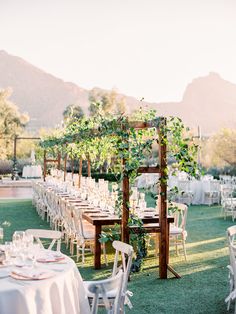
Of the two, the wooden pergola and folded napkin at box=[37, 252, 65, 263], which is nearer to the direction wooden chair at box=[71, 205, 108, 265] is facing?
the wooden pergola

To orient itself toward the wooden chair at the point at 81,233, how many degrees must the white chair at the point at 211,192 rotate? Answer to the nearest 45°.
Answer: approximately 180°

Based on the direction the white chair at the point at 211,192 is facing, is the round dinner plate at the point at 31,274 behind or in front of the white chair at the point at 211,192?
behind

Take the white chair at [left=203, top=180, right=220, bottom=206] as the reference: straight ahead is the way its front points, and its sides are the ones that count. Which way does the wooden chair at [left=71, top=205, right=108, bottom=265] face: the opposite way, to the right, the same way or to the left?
to the right

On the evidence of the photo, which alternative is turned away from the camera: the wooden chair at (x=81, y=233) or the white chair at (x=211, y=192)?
the white chair

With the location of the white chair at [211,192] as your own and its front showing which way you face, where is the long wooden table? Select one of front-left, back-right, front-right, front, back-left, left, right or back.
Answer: back

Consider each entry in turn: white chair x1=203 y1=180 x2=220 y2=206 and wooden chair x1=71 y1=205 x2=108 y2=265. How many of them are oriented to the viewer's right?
1

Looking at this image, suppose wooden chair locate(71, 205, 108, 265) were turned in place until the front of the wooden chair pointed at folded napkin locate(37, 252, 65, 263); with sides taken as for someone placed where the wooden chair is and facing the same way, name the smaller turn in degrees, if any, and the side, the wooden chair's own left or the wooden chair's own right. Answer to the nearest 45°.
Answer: approximately 90° to the wooden chair's own right

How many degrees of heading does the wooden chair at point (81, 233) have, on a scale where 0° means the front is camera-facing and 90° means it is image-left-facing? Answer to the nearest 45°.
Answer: approximately 270°

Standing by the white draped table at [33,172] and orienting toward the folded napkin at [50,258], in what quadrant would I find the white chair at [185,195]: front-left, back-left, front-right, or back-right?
front-left

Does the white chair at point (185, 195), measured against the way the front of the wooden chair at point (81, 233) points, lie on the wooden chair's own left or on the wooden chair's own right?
on the wooden chair's own left

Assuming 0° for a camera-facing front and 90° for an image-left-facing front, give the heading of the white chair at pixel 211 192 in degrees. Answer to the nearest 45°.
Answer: approximately 180°
